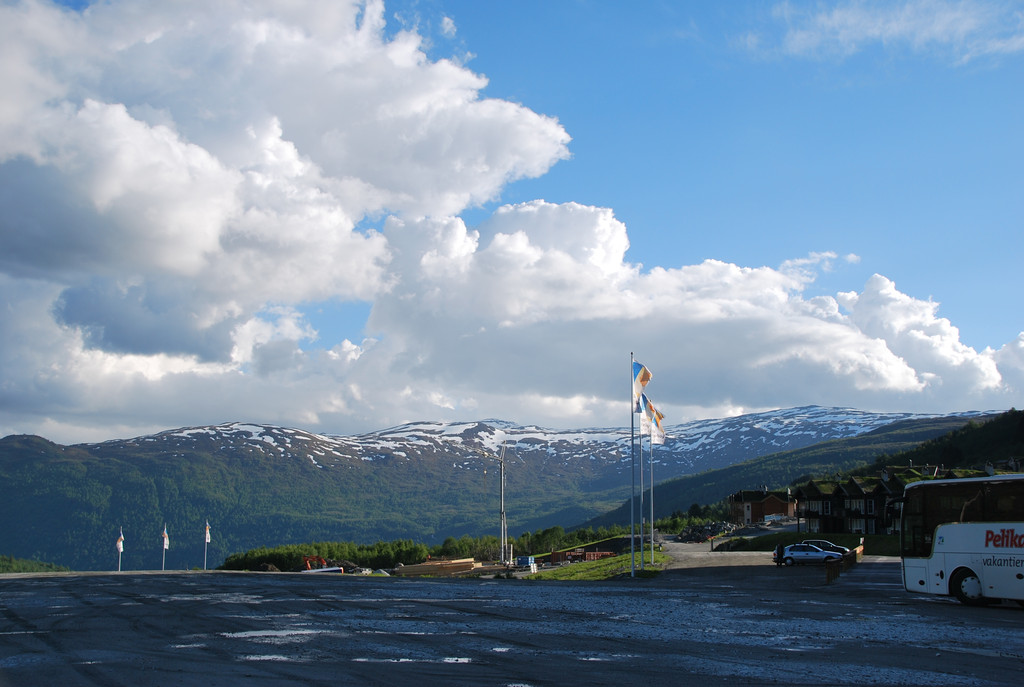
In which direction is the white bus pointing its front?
to the viewer's left
